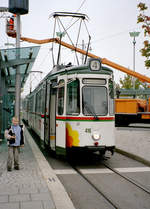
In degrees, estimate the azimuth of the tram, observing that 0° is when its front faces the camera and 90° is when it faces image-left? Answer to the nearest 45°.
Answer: approximately 315°

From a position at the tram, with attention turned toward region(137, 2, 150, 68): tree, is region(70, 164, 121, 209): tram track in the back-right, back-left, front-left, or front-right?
back-right

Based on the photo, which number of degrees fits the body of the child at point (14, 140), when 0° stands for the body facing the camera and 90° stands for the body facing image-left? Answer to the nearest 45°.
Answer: approximately 0°

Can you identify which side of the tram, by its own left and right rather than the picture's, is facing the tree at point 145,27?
left

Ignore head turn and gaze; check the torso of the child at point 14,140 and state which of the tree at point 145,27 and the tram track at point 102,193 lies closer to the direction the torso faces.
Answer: the tram track

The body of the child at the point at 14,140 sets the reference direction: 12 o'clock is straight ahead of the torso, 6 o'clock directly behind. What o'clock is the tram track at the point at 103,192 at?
The tram track is roughly at 10 o'clock from the child.

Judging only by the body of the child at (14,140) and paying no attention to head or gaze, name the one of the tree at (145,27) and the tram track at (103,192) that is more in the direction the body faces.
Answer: the tram track

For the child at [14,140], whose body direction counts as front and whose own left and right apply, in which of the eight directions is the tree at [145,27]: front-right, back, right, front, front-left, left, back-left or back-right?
back-left
